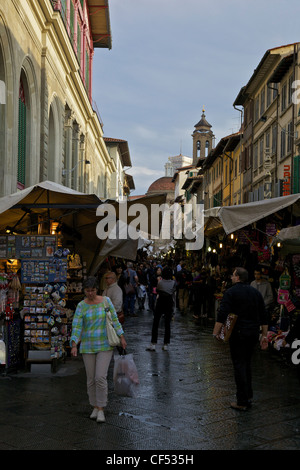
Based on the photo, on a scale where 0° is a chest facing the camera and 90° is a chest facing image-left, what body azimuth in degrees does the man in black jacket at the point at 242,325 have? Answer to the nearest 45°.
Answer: approximately 135°

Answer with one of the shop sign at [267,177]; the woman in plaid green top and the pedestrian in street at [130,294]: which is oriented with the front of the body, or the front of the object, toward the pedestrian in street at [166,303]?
the shop sign

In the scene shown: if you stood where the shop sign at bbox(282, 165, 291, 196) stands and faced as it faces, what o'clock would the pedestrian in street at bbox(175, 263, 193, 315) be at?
The pedestrian in street is roughly at 1 o'clock from the shop sign.

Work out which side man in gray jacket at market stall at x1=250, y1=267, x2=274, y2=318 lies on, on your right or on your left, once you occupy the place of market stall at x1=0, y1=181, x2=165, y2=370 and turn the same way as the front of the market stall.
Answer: on your left

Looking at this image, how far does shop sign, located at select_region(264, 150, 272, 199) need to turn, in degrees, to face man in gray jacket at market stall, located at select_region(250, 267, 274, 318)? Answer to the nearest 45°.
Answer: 0° — it already faces them

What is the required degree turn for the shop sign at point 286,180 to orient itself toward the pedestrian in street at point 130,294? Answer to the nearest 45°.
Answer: approximately 45° to its right

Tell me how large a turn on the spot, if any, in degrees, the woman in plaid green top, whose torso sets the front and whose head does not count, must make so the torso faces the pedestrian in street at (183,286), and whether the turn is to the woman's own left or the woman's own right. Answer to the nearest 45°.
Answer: approximately 180°
